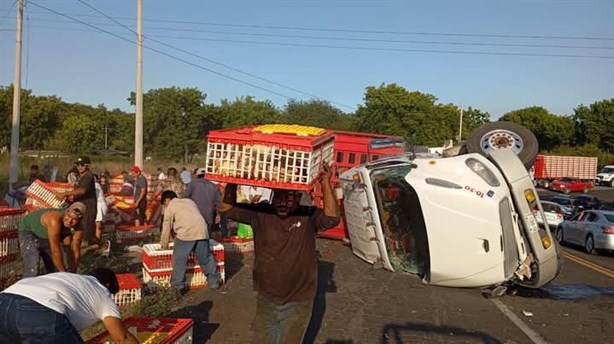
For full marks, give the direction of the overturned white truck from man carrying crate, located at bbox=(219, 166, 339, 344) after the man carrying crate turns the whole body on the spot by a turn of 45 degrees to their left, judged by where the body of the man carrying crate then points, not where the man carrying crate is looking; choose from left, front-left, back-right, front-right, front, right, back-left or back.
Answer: left

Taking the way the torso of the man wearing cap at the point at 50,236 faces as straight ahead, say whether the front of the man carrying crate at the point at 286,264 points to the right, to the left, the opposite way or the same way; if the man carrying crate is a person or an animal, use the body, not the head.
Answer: to the right

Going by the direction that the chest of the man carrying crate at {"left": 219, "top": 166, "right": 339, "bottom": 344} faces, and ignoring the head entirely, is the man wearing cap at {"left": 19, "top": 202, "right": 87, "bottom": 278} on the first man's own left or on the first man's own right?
on the first man's own right

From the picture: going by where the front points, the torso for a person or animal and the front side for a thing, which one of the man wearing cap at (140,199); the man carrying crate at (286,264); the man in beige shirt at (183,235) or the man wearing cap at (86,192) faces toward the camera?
the man carrying crate

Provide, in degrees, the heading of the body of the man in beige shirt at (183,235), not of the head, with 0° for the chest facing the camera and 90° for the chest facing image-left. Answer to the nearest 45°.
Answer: approximately 135°

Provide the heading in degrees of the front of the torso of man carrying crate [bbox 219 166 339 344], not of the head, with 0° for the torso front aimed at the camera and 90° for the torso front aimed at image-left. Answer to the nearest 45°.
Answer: approximately 0°

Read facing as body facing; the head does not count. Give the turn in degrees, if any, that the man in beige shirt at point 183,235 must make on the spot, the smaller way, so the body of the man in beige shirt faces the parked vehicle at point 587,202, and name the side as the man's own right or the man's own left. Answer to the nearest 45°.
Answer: approximately 90° to the man's own right

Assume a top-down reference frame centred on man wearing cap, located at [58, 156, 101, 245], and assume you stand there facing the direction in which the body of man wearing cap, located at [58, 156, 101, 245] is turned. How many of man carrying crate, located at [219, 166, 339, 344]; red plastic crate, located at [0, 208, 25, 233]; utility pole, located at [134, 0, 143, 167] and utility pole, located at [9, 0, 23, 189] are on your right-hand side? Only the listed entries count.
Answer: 2

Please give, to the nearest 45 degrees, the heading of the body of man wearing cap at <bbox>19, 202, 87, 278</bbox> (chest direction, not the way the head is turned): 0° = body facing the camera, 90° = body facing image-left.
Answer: approximately 315°
